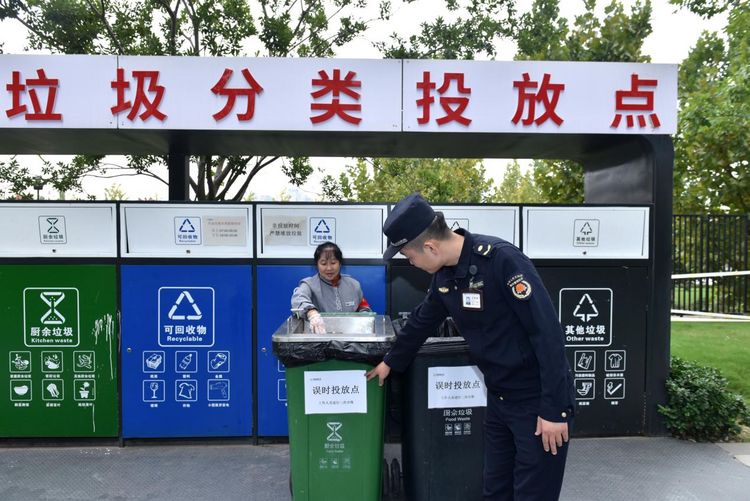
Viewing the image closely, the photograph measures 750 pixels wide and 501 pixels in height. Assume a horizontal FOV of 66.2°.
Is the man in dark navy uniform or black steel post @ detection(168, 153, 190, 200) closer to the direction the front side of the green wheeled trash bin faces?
the man in dark navy uniform

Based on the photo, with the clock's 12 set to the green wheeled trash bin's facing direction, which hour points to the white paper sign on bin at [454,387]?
The white paper sign on bin is roughly at 9 o'clock from the green wheeled trash bin.

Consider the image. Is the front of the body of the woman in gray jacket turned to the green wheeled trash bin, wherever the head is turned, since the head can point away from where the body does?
yes

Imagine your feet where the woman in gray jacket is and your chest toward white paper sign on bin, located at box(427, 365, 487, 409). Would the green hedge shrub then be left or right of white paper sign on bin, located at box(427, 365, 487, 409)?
left

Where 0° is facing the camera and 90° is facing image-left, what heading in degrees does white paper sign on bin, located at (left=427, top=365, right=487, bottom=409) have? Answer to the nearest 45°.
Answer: approximately 0°

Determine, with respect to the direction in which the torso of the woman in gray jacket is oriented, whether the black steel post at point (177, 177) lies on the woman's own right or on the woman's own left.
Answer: on the woman's own right
